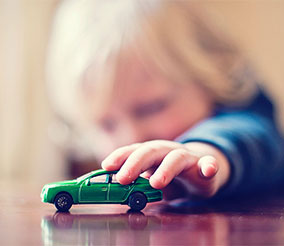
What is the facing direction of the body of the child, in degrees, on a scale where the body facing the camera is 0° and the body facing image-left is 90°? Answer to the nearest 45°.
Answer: approximately 45°

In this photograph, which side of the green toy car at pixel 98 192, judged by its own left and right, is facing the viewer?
left
